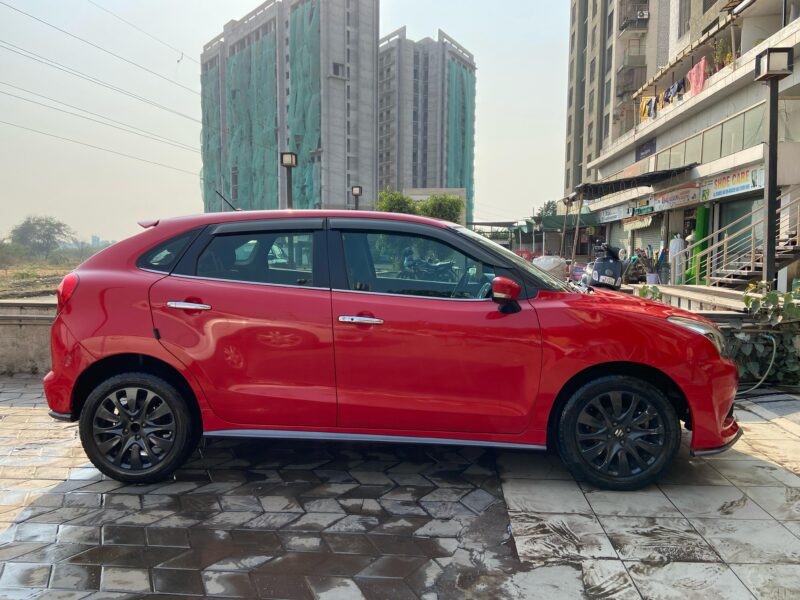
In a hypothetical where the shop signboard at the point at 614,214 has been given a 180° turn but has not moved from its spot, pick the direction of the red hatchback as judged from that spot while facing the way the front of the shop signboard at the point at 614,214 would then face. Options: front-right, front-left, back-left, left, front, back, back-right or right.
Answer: back-right

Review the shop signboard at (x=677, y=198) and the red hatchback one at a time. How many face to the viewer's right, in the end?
1

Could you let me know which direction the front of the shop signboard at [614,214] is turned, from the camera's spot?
facing the viewer and to the left of the viewer

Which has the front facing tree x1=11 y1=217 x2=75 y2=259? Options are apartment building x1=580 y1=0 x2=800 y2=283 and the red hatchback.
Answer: the apartment building

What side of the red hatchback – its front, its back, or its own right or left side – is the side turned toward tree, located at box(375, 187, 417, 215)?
left

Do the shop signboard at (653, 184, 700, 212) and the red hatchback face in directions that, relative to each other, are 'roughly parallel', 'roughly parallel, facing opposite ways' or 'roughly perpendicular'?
roughly parallel, facing opposite ways

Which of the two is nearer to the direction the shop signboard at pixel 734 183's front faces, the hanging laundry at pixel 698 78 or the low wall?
the low wall

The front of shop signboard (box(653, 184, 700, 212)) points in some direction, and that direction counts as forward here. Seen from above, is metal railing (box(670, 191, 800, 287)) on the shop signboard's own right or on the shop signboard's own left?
on the shop signboard's own left

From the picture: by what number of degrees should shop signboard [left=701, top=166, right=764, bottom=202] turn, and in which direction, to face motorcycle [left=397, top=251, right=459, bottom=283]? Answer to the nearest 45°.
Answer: approximately 45° to its left

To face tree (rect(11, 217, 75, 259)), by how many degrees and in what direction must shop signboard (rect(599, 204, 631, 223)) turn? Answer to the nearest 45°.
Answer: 0° — it already faces it

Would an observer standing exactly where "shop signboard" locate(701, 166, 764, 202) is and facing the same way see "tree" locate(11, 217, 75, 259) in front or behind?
in front

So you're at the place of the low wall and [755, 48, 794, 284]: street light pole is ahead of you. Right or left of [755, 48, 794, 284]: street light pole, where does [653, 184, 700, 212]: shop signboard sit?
left

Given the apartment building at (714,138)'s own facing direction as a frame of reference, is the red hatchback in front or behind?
in front

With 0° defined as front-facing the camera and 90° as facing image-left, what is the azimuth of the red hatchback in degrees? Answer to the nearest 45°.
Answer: approximately 270°

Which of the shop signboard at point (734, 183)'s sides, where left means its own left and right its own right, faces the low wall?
front

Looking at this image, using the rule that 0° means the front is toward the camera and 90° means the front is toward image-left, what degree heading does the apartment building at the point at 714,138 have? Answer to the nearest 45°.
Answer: approximately 45°

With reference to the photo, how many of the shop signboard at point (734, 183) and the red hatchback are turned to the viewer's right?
1

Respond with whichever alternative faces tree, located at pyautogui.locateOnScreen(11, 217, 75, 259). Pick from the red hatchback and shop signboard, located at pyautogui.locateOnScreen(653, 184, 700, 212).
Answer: the shop signboard

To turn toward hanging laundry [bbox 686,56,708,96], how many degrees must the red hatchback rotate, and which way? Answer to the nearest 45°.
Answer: approximately 45° to its left
